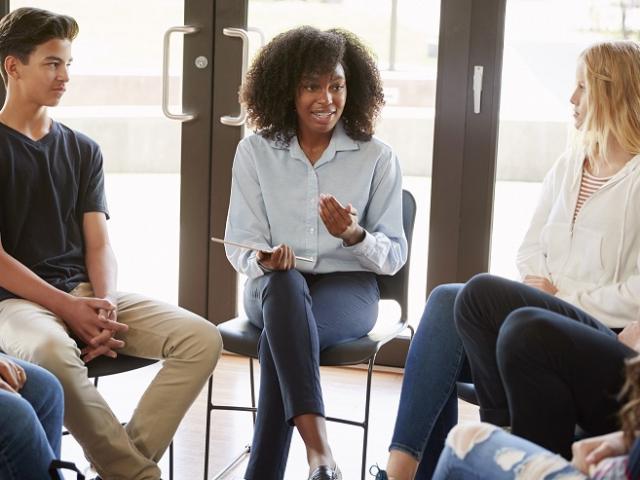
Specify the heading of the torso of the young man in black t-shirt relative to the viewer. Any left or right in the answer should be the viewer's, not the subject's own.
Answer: facing the viewer and to the right of the viewer

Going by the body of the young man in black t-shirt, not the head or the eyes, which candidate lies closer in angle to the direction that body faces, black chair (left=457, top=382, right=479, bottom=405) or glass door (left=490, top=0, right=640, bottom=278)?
the black chair

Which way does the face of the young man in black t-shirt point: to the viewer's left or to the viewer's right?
to the viewer's right

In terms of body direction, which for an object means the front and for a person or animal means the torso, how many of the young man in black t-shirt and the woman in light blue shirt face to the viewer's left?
0

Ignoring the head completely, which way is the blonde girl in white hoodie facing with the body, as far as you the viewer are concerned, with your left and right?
facing the viewer and to the left of the viewer

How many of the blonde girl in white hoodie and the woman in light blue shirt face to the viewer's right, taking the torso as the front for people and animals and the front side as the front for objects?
0

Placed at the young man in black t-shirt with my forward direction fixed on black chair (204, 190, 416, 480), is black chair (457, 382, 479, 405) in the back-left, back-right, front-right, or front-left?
front-right

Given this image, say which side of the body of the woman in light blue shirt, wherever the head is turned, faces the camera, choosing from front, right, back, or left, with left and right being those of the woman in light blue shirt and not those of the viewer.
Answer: front

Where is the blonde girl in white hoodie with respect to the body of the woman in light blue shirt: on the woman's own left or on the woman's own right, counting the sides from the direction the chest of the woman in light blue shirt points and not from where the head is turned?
on the woman's own left

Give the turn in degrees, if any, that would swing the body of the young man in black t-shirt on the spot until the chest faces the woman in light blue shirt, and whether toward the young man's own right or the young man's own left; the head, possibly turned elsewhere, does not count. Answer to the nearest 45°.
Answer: approximately 45° to the young man's own left

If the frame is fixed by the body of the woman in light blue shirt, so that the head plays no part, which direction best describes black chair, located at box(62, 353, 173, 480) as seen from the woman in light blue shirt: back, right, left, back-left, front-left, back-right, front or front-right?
front-right

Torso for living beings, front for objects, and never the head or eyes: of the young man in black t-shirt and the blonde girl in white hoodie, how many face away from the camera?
0

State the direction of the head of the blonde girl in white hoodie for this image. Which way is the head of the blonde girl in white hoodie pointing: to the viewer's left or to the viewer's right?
to the viewer's left
